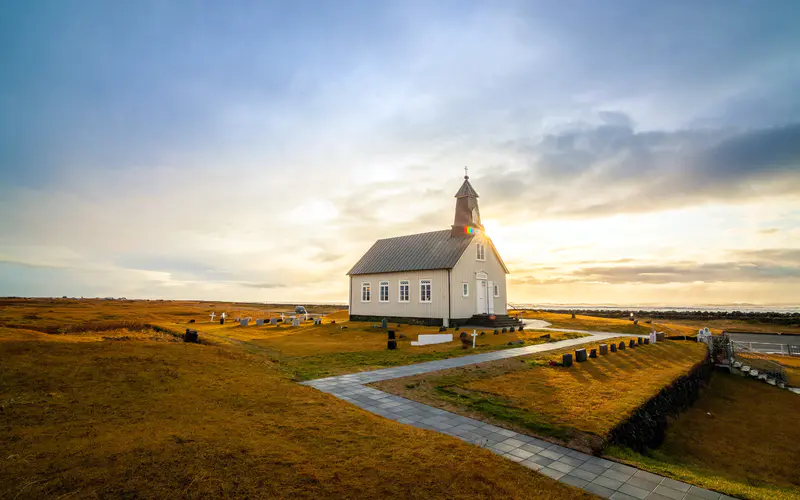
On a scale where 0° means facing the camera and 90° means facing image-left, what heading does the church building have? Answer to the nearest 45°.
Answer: approximately 315°

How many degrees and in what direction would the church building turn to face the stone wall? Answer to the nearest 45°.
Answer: approximately 45° to its right
